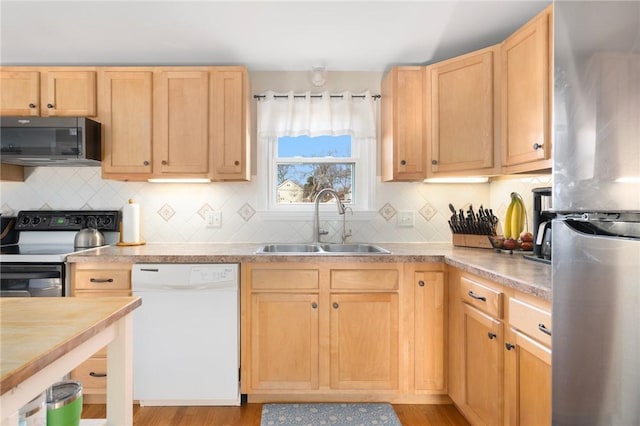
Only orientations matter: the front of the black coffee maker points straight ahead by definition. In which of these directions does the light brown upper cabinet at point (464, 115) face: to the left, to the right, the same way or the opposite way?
the same way

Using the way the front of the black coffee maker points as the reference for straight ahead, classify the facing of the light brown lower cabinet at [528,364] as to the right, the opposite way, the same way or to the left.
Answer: the same way

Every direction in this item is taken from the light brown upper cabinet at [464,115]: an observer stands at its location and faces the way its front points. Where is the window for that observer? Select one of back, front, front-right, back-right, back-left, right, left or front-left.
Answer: front-right

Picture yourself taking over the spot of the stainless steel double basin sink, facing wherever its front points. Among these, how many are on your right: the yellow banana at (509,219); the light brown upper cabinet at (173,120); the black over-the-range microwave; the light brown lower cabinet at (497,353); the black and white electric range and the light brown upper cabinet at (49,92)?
4

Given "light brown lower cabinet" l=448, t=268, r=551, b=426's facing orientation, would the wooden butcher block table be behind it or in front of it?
in front

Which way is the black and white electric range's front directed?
toward the camera

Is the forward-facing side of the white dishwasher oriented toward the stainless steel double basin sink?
no

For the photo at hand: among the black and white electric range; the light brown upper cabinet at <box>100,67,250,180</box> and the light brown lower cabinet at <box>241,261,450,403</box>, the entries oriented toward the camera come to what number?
3

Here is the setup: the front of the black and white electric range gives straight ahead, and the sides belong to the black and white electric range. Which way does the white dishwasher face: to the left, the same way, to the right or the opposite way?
the same way

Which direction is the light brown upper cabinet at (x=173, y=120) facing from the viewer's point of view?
toward the camera

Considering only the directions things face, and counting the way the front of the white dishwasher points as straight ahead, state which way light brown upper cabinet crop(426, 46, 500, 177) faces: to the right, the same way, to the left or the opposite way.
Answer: to the right

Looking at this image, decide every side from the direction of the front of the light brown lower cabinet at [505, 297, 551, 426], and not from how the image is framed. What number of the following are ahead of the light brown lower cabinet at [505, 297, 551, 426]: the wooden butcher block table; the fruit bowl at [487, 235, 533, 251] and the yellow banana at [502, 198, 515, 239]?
1

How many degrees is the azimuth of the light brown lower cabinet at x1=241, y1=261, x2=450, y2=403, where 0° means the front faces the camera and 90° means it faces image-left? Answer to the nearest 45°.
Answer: approximately 0°

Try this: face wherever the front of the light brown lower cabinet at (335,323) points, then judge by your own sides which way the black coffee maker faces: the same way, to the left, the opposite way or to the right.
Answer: to the right

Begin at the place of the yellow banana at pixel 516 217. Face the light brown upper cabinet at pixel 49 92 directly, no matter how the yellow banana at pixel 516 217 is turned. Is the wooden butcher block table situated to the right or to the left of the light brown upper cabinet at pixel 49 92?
left

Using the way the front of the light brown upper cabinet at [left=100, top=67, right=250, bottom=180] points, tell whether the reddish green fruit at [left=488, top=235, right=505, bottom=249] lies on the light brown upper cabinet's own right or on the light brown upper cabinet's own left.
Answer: on the light brown upper cabinet's own left

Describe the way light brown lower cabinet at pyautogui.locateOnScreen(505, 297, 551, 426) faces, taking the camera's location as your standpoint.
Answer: facing the viewer and to the left of the viewer

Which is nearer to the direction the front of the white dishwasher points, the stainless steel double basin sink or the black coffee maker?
the black coffee maker
